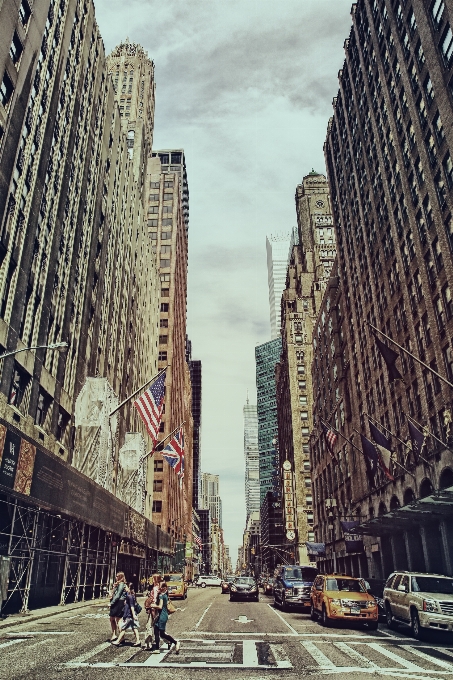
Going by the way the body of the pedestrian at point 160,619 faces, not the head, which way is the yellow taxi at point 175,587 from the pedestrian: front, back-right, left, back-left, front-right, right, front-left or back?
right

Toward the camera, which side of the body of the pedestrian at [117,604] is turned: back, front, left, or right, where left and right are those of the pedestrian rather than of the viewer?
left

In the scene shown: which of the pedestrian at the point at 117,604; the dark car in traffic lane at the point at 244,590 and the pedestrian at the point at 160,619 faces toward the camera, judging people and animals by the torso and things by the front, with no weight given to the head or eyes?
the dark car in traffic lane

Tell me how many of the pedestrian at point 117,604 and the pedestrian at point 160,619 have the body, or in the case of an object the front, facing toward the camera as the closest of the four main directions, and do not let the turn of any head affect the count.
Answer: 0

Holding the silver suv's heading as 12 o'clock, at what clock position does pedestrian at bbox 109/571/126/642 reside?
The pedestrian is roughly at 3 o'clock from the silver suv.

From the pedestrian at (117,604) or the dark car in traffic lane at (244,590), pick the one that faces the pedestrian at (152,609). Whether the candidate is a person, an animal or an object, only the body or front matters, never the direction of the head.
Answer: the dark car in traffic lane

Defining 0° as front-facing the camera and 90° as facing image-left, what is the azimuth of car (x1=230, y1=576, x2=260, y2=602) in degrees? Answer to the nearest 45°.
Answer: approximately 0°

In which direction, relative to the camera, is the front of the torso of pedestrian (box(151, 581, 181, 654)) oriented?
to the viewer's left

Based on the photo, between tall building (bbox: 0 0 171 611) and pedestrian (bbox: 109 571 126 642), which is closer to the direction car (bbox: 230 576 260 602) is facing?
the pedestrian

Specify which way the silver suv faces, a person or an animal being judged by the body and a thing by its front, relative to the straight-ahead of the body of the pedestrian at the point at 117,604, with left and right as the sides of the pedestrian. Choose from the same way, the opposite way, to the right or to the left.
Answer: to the left
